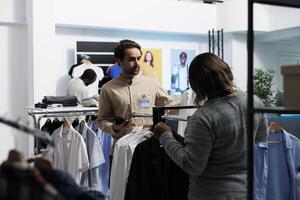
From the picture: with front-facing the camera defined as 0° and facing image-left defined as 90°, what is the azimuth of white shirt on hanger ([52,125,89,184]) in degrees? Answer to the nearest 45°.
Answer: approximately 45°

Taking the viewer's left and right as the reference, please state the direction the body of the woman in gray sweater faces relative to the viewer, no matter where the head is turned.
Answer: facing away from the viewer and to the left of the viewer

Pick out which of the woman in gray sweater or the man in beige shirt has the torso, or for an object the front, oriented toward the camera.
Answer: the man in beige shirt

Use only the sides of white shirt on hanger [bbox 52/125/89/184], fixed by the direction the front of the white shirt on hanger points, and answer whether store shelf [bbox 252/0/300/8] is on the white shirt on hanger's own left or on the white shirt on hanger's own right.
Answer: on the white shirt on hanger's own left

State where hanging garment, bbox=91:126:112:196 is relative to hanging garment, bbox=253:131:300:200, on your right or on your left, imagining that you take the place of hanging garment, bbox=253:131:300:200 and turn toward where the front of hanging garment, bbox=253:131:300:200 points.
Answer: on your right

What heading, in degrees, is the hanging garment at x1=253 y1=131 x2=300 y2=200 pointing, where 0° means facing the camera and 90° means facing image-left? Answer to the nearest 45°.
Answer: approximately 0°

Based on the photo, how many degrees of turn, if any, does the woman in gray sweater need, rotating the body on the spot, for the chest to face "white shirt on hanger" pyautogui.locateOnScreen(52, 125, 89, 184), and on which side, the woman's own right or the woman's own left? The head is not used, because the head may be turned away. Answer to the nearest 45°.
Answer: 0° — they already face it

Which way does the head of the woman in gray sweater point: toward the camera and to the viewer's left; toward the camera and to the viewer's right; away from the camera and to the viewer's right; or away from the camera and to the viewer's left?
away from the camera and to the viewer's left

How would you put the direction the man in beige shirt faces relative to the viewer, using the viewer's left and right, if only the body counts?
facing the viewer
